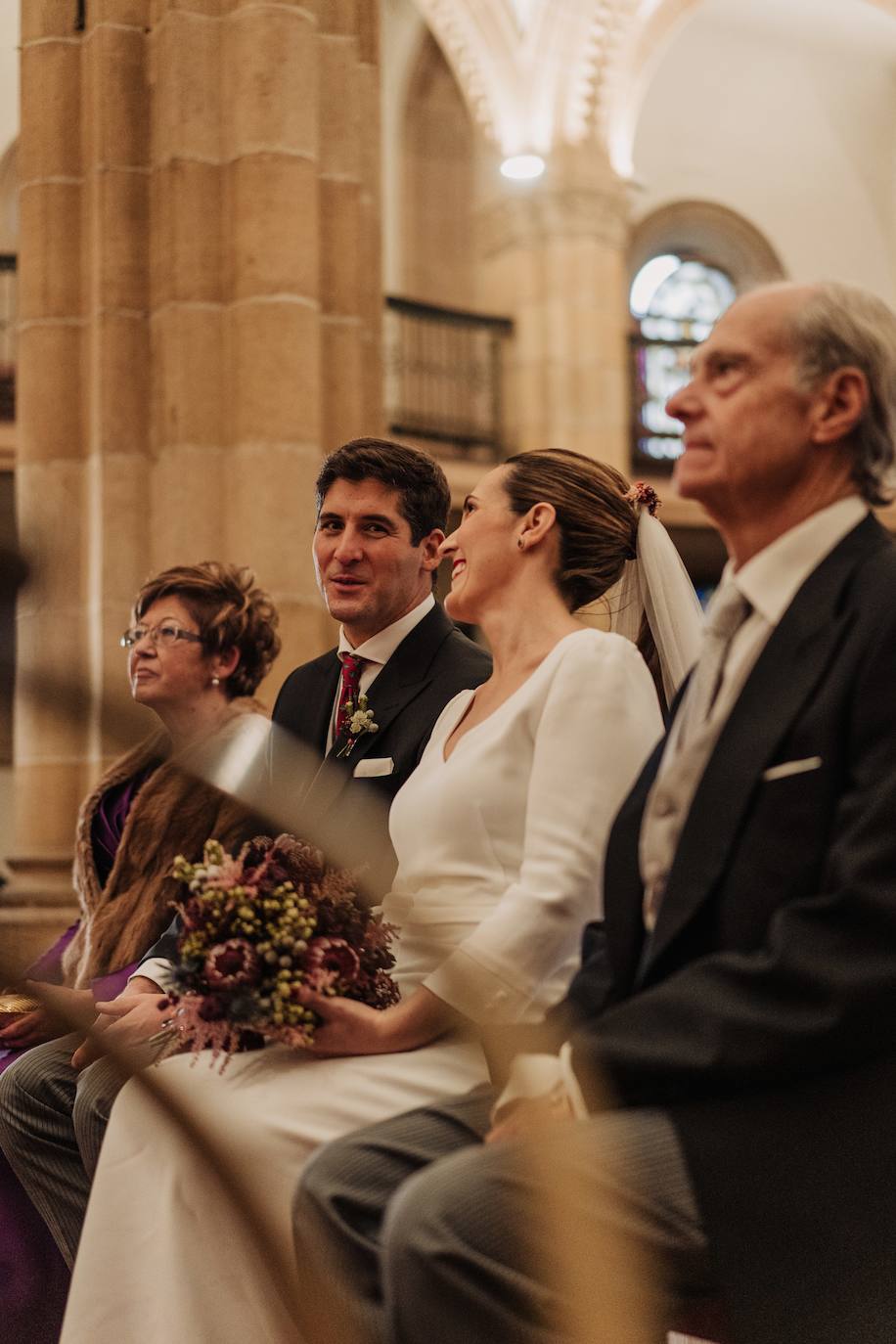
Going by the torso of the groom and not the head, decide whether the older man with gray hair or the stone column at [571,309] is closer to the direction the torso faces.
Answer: the older man with gray hair

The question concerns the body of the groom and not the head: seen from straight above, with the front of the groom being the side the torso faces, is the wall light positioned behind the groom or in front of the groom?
behind

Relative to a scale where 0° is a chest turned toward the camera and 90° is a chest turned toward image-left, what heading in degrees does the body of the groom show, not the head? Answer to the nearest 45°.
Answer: approximately 45°

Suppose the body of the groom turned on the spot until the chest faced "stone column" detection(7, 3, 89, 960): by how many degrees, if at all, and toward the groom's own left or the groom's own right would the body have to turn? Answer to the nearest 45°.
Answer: approximately 135° to the groom's own right

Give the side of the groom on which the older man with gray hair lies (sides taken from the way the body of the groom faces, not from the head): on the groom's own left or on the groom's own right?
on the groom's own left

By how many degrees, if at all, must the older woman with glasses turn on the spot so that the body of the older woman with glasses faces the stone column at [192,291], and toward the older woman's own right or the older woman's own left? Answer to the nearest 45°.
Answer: approximately 135° to the older woman's own right

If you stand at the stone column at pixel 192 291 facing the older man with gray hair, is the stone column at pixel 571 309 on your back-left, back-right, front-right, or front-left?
back-left

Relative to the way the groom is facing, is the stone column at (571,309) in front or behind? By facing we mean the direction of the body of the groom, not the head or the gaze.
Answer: behind

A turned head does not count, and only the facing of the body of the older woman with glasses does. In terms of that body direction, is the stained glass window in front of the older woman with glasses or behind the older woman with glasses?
behind

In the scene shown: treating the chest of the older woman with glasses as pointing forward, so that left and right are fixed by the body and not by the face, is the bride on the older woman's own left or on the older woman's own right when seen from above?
on the older woman's own left

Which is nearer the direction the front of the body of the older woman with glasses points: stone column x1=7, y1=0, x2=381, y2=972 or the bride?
the bride
